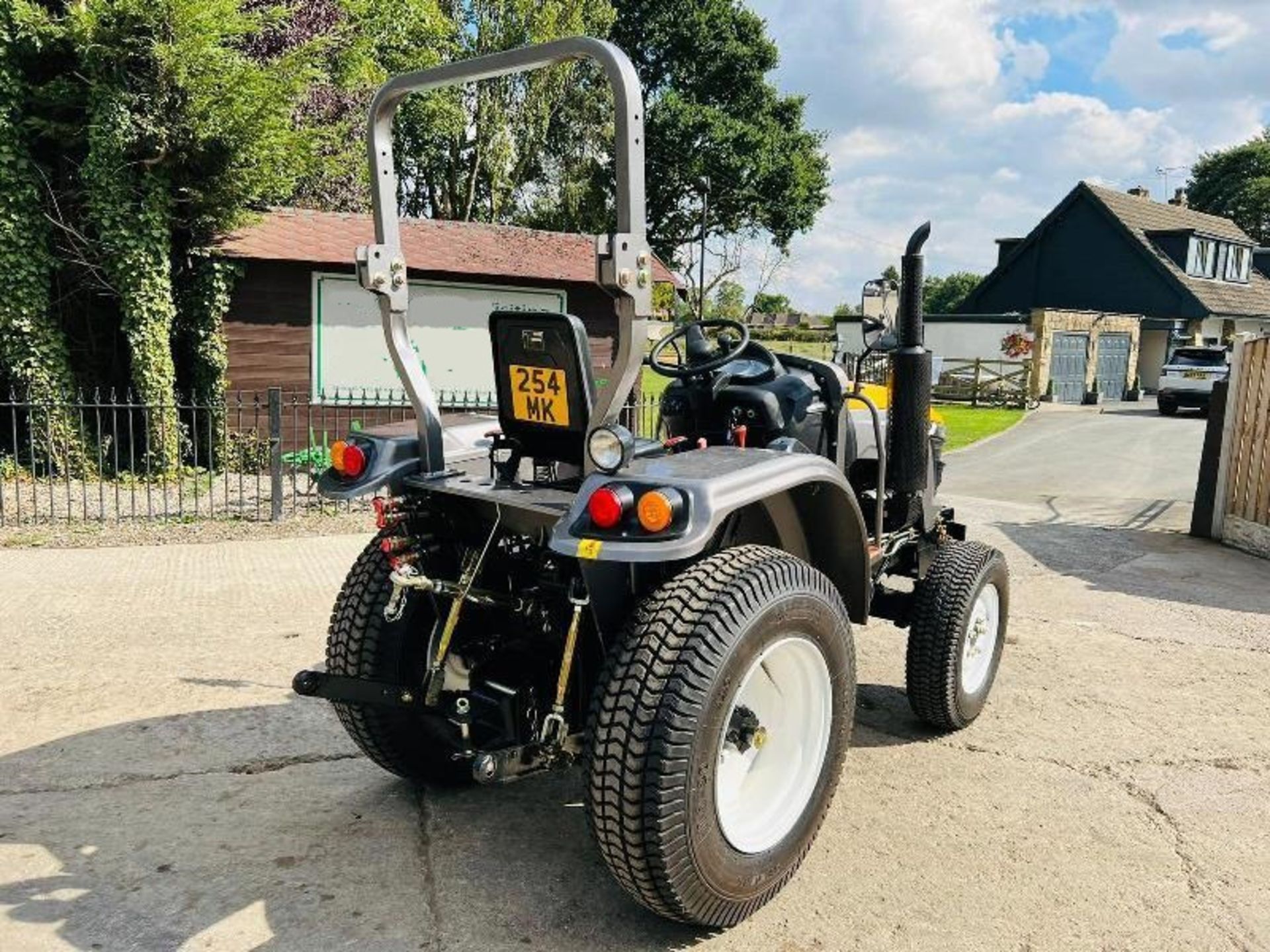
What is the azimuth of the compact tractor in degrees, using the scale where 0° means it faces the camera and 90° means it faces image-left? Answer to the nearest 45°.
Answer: approximately 225°

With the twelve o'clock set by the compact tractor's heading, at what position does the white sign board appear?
The white sign board is roughly at 10 o'clock from the compact tractor.

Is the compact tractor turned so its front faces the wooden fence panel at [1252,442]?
yes

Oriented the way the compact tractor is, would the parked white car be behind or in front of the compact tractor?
in front

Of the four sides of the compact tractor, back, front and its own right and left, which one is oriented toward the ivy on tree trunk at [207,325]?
left

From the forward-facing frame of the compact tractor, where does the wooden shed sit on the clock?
The wooden shed is roughly at 10 o'clock from the compact tractor.
